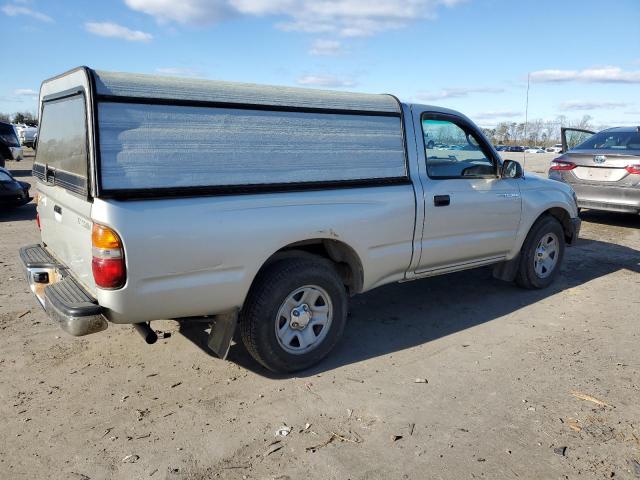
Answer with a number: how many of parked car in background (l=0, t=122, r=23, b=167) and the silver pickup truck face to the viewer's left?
0

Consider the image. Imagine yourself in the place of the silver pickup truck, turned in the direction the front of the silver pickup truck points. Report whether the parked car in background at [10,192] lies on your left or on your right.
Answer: on your left

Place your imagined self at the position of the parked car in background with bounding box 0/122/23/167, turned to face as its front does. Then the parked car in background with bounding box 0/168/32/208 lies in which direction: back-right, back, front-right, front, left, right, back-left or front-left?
front-right

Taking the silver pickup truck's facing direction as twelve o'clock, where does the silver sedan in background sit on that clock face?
The silver sedan in background is roughly at 12 o'clock from the silver pickup truck.

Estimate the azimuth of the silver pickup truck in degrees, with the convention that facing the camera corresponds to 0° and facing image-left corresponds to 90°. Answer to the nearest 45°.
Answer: approximately 225°

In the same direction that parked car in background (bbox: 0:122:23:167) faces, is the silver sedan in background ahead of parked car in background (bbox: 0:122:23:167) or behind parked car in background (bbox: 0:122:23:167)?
ahead
